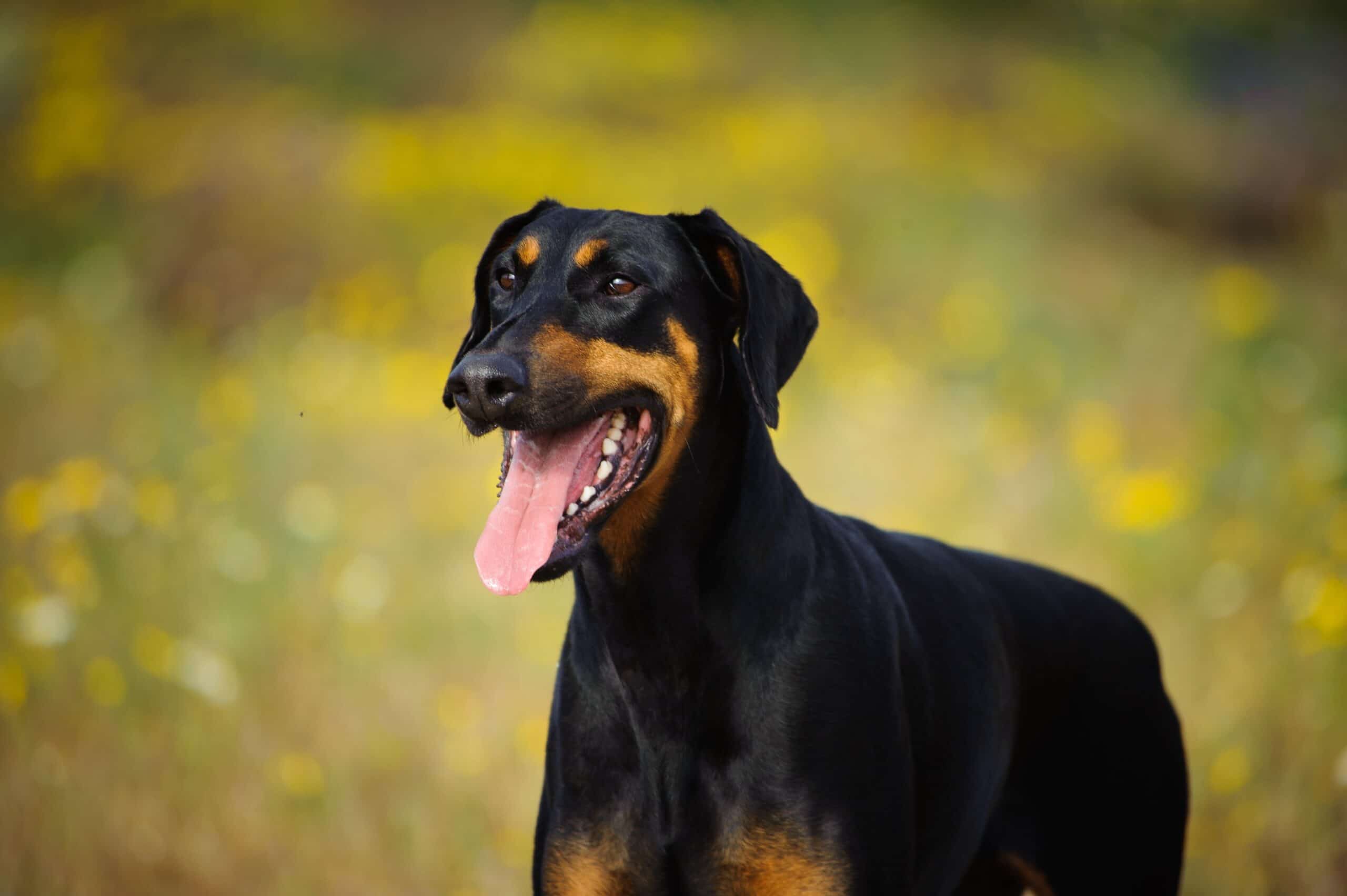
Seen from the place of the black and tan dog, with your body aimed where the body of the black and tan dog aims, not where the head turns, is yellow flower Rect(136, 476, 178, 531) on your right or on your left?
on your right

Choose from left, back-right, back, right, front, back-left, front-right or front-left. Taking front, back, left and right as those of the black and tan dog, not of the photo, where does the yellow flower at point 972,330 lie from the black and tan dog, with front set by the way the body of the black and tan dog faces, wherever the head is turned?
back-right

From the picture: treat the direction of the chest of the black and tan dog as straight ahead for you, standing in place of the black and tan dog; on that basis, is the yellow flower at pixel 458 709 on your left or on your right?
on your right

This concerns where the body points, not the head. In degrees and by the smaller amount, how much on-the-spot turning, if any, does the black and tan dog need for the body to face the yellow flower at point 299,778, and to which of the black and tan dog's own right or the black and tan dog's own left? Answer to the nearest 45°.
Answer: approximately 90° to the black and tan dog's own right

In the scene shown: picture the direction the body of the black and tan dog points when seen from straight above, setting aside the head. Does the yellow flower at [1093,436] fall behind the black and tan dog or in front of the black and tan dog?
behind

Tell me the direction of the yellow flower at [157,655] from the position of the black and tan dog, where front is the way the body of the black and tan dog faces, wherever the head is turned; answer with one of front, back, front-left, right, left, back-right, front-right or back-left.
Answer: right

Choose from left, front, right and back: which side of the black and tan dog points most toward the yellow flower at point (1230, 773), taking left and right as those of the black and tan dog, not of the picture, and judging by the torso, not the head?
back

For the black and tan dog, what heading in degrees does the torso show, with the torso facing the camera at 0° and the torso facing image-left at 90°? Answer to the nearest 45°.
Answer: approximately 45°

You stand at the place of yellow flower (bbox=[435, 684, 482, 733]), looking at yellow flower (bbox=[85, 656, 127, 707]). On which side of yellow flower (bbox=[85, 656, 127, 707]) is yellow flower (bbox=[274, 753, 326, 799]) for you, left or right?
left

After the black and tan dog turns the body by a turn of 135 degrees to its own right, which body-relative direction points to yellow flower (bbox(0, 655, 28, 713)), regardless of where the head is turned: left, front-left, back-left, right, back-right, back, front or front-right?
front-left
